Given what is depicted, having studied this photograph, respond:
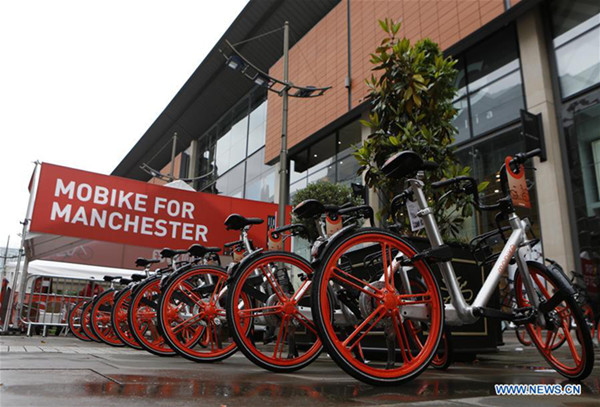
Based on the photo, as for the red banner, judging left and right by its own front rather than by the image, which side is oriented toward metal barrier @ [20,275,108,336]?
right

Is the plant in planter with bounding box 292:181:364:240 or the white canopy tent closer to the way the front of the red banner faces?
the plant in planter

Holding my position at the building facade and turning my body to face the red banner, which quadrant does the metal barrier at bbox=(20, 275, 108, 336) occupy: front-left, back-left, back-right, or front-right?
front-right

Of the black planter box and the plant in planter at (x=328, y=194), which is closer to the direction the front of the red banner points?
the black planter box

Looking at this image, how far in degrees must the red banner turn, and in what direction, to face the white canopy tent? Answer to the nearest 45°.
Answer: approximately 180°

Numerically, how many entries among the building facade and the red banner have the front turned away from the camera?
0

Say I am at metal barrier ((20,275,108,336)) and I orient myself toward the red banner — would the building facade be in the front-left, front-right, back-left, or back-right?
front-left

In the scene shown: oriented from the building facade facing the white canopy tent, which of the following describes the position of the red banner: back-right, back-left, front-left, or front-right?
front-left

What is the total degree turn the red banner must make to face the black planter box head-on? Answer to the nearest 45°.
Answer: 0° — it already faces it

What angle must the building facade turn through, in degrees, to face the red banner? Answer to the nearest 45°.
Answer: approximately 45° to its right

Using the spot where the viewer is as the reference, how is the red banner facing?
facing the viewer and to the right of the viewer

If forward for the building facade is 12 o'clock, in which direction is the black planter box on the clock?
The black planter box is roughly at 11 o'clock from the building facade.

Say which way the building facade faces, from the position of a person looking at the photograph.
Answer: facing the viewer and to the left of the viewer
